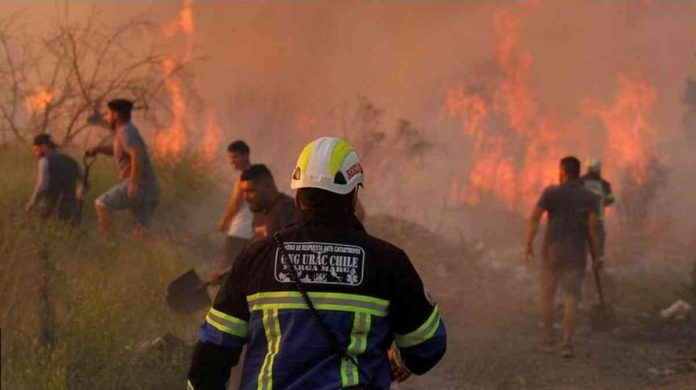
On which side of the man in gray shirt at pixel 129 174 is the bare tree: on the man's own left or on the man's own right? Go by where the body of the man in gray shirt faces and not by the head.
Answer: on the man's own right

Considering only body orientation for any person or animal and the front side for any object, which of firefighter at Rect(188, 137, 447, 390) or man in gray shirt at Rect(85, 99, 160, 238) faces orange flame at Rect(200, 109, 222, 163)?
the firefighter

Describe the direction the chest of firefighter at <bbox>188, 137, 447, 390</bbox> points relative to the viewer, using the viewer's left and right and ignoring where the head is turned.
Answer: facing away from the viewer

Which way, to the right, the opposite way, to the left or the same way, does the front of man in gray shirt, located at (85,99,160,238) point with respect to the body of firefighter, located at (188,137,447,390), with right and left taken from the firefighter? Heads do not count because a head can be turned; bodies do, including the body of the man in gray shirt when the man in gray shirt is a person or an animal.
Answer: to the left

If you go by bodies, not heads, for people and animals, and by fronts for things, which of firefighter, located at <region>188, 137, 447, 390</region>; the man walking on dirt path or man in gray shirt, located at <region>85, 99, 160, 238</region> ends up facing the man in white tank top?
the firefighter

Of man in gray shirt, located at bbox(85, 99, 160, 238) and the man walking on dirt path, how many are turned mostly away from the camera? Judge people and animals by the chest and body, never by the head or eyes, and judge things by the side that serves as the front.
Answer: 1

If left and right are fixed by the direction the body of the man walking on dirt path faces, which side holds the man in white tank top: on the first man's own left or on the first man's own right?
on the first man's own left

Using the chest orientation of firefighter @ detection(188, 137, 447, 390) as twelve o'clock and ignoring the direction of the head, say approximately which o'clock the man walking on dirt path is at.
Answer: The man walking on dirt path is roughly at 1 o'clock from the firefighter.

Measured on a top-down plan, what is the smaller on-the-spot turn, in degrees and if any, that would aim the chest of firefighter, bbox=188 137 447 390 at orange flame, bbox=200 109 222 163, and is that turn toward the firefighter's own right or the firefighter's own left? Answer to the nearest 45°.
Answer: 0° — they already face it

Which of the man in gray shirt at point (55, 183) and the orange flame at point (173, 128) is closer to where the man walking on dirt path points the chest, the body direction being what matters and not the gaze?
the orange flame

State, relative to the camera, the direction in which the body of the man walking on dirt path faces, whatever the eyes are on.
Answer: away from the camera

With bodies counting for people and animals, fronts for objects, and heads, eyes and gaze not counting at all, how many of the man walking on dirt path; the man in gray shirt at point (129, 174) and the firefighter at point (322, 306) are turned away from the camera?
2

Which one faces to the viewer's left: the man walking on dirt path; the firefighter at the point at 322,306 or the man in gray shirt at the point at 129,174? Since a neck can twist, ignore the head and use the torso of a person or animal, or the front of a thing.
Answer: the man in gray shirt

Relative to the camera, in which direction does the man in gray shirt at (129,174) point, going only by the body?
to the viewer's left
